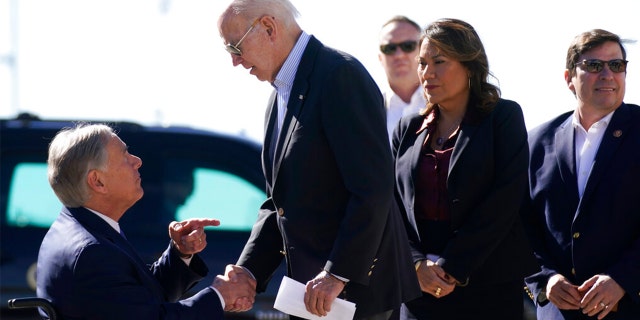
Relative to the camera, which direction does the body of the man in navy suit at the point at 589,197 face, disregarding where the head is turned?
toward the camera

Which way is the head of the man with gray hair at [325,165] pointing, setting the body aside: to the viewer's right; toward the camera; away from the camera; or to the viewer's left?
to the viewer's left

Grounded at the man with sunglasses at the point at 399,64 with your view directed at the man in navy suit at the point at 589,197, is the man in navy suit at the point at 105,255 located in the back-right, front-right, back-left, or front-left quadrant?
front-right

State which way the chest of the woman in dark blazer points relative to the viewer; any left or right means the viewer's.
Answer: facing the viewer and to the left of the viewer

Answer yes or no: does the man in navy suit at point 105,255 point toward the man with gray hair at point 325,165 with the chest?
yes

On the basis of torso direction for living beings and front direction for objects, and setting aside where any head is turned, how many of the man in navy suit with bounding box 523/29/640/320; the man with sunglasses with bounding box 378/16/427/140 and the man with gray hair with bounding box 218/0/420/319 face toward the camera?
2

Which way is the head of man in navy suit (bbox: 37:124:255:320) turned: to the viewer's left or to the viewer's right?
to the viewer's right

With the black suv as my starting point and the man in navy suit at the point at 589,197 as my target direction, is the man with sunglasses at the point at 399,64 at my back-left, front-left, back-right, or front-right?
front-left

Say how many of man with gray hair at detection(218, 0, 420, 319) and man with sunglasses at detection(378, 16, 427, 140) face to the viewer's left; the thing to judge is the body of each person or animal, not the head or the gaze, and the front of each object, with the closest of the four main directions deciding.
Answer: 1

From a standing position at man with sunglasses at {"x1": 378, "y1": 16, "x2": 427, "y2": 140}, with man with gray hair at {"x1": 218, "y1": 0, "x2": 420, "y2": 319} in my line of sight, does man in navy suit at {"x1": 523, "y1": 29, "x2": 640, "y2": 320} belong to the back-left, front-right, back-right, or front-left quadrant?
front-left

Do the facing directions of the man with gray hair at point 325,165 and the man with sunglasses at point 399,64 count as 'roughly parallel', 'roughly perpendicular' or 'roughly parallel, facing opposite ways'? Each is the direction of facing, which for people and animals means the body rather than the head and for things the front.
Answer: roughly perpendicular

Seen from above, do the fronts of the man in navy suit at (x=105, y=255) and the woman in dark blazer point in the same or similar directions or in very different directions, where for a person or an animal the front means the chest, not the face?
very different directions

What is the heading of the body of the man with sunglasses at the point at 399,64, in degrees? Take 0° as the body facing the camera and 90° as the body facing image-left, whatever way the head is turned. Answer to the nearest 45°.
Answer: approximately 0°

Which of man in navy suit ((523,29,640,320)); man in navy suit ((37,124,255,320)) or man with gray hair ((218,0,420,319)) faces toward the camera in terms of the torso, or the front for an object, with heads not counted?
man in navy suit ((523,29,640,320))

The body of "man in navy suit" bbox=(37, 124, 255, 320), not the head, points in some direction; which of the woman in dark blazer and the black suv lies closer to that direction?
the woman in dark blazer
